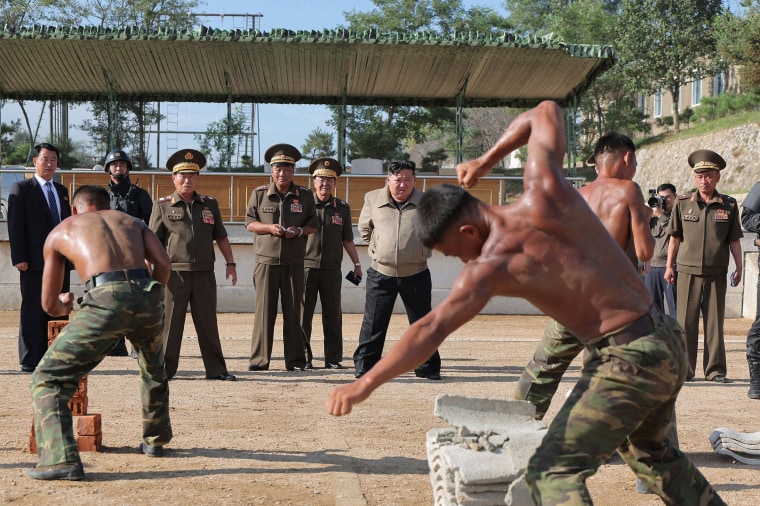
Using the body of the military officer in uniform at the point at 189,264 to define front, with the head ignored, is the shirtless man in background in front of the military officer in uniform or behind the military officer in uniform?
in front

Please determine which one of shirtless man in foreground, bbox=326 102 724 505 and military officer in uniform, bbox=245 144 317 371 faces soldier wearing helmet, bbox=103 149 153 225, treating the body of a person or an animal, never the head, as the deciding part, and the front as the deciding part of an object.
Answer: the shirtless man in foreground

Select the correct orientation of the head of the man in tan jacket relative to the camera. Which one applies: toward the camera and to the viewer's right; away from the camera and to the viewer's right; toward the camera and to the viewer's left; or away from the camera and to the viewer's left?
toward the camera and to the viewer's right

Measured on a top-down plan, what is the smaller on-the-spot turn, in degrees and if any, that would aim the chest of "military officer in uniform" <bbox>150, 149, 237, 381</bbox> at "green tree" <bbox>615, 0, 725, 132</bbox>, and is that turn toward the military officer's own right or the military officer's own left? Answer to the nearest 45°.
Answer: approximately 135° to the military officer's own left

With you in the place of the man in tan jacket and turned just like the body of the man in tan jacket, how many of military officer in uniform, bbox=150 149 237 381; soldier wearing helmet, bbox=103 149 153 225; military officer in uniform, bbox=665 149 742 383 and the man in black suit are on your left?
1

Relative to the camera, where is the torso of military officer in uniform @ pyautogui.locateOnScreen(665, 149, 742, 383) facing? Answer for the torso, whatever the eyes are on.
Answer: toward the camera

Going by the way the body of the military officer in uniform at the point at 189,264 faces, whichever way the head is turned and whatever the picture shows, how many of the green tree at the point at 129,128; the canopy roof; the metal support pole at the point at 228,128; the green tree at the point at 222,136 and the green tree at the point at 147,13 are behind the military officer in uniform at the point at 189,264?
5

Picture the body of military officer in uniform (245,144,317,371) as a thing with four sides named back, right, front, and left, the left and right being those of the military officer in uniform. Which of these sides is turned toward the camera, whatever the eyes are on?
front

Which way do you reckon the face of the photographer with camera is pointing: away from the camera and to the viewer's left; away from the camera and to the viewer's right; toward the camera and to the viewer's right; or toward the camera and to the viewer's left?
toward the camera and to the viewer's left

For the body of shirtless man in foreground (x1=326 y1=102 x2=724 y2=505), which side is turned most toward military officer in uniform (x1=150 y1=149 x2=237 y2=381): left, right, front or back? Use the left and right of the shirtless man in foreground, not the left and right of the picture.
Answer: front

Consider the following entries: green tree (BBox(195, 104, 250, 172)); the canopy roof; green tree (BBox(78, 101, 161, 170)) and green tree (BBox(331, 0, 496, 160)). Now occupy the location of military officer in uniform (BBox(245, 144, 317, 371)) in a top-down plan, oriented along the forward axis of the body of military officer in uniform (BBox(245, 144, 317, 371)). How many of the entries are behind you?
4

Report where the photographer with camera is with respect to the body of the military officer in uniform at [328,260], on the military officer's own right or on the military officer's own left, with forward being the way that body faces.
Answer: on the military officer's own left

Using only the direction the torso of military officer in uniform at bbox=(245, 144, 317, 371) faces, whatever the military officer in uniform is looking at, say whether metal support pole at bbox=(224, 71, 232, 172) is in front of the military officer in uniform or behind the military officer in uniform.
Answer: behind

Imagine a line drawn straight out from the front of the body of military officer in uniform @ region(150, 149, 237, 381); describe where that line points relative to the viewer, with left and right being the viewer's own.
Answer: facing the viewer
